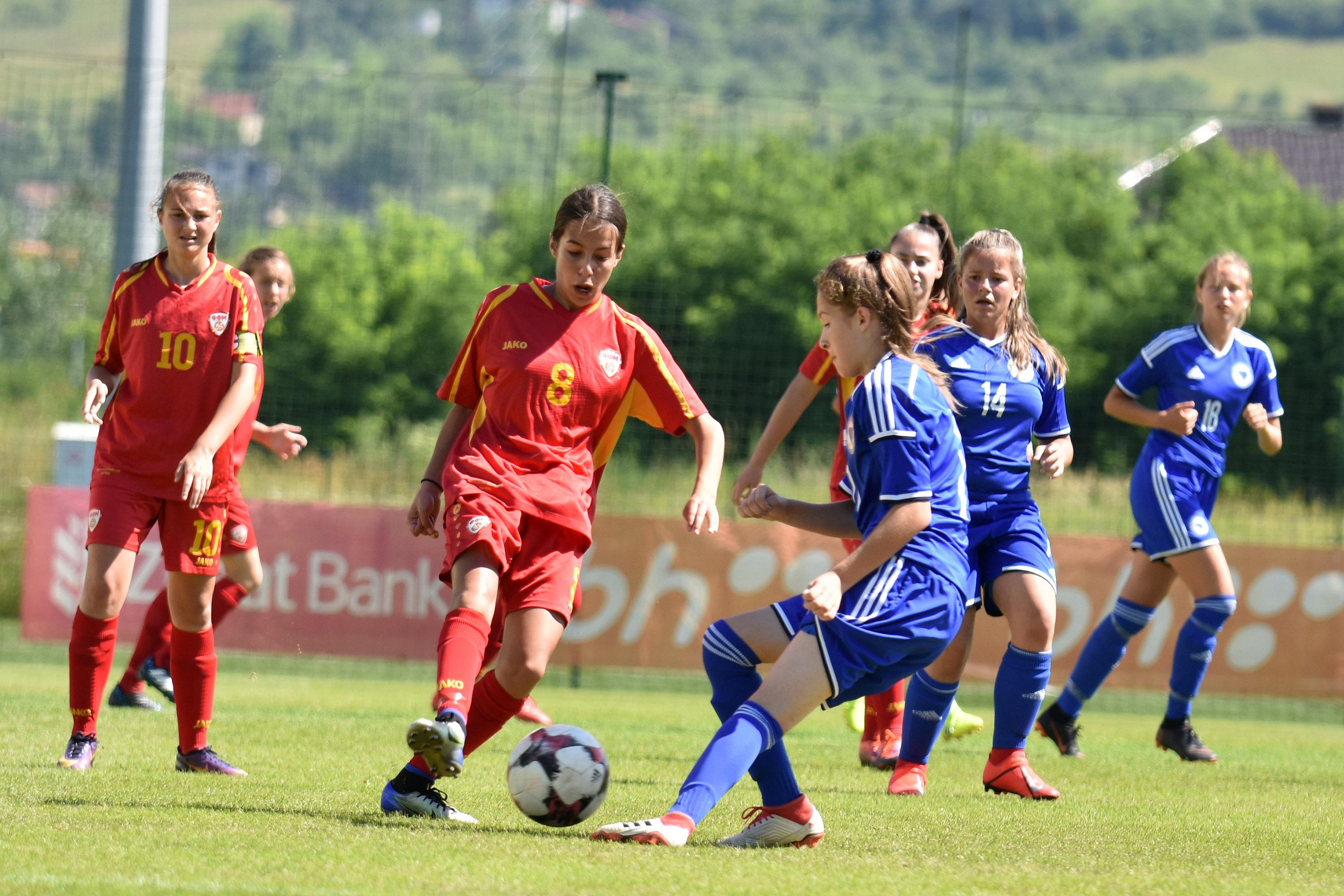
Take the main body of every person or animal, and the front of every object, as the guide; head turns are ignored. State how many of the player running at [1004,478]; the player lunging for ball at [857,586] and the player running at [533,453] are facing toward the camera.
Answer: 2

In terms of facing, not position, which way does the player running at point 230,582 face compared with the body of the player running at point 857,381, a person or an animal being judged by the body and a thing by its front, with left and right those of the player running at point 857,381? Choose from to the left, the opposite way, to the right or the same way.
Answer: to the left

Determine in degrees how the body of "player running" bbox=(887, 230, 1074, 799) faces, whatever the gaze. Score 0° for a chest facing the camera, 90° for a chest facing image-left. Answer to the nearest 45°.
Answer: approximately 0°

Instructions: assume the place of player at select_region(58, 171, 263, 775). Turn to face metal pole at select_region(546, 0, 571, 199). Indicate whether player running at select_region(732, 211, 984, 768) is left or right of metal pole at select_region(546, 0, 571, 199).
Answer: right

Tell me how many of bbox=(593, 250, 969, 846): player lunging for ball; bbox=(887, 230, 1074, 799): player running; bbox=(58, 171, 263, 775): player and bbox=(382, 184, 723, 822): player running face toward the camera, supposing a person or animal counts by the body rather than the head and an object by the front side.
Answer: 3

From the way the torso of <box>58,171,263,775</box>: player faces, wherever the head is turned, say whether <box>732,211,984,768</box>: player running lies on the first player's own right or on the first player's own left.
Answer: on the first player's own left

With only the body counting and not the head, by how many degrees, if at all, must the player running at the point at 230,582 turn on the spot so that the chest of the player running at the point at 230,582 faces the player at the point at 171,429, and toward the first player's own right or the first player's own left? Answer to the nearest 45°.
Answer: approximately 45° to the first player's own right

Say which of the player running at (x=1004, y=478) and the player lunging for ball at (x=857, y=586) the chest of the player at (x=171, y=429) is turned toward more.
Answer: the player lunging for ball

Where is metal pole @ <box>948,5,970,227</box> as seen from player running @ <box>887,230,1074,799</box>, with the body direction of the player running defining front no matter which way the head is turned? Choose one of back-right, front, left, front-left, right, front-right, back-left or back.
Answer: back

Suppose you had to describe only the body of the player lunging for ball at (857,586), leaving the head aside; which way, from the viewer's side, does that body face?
to the viewer's left
